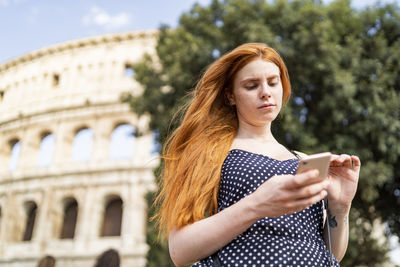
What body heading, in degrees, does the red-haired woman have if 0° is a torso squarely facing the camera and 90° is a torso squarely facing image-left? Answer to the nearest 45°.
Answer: approximately 315°

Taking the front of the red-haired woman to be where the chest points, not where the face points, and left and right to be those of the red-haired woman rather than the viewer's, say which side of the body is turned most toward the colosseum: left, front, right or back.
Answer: back
